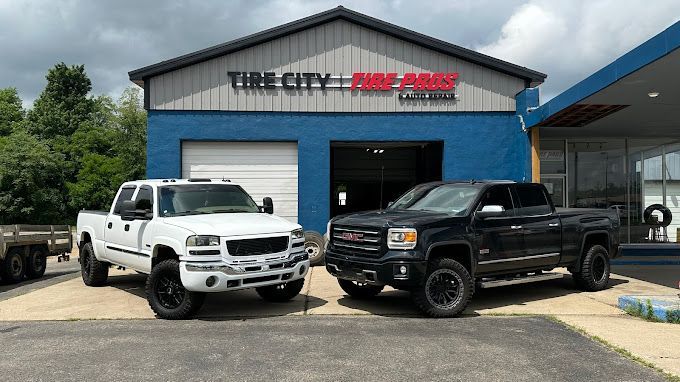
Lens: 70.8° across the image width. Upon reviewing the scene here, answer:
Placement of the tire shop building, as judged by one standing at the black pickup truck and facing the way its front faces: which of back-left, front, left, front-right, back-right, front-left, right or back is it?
right

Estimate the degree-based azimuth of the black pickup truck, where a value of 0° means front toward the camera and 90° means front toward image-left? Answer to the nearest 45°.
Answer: approximately 45°

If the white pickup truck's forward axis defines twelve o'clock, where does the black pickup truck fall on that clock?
The black pickup truck is roughly at 11 o'clock from the white pickup truck.

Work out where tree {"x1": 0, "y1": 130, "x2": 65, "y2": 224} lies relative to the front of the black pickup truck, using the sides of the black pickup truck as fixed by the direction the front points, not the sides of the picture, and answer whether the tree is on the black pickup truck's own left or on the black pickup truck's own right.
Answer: on the black pickup truck's own right

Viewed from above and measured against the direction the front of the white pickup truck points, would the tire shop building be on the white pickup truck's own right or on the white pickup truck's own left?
on the white pickup truck's own left

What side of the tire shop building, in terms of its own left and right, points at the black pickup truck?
front

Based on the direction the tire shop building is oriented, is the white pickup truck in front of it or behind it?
in front

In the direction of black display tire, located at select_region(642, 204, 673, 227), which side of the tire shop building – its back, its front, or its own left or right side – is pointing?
left

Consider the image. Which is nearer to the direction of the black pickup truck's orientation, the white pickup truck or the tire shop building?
the white pickup truck

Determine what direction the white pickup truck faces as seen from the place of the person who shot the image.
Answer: facing the viewer and to the right of the viewer

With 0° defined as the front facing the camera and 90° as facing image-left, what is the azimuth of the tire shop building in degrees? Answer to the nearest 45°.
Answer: approximately 0°

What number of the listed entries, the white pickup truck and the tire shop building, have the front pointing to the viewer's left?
0

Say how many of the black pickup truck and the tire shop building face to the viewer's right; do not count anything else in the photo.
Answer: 0

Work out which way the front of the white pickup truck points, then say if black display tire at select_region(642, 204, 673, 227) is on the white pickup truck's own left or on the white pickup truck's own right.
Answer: on the white pickup truck's own left

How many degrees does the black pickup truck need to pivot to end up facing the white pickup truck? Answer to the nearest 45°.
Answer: approximately 45° to its right

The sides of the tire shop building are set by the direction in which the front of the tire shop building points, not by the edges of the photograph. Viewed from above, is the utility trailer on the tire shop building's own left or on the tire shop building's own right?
on the tire shop building's own right

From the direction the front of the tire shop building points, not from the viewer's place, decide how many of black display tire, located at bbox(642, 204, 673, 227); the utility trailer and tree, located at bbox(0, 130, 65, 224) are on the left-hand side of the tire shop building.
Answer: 1
